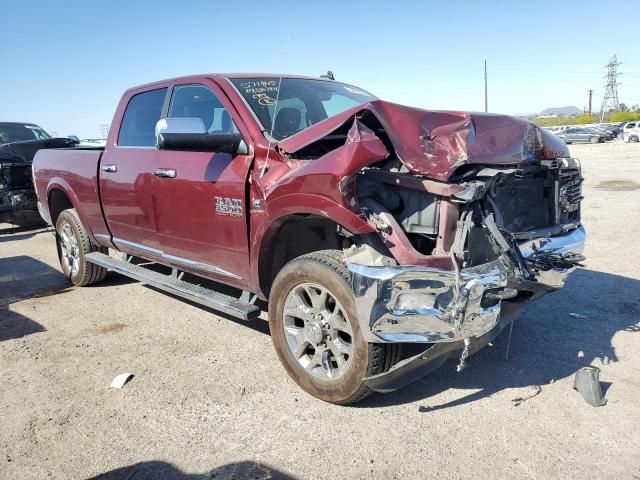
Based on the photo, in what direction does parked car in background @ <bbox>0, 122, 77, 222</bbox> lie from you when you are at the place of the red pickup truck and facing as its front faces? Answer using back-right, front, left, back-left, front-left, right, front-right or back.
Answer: back

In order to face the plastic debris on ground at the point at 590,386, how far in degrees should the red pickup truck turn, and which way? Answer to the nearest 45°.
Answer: approximately 45° to its left

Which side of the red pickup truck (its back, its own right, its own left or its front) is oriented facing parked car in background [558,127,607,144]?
left

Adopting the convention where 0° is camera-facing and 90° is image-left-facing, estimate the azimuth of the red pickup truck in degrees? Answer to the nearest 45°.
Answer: approximately 315°

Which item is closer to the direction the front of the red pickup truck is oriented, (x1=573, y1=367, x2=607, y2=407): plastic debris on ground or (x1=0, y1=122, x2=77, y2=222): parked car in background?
the plastic debris on ground

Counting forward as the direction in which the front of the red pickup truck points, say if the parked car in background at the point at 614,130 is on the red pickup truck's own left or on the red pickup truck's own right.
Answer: on the red pickup truck's own left
